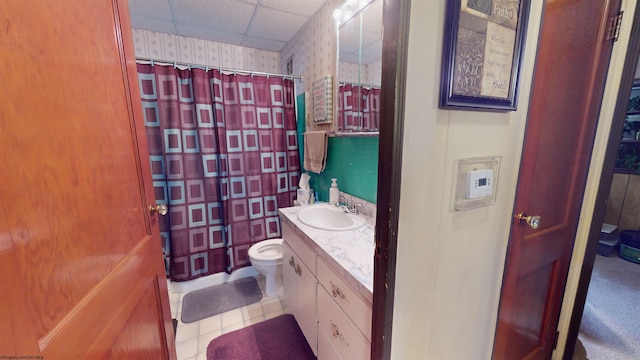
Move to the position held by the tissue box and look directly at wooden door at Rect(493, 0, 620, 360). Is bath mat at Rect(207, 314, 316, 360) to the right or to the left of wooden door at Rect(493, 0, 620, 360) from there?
right

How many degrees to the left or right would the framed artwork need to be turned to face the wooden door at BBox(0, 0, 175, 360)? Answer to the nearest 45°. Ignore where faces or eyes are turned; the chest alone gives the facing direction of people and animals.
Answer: approximately 45° to its right

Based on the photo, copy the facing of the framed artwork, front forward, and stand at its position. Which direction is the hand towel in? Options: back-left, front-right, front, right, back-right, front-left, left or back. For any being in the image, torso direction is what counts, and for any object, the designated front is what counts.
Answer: back-right

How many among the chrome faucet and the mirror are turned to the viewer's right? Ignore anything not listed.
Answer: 0

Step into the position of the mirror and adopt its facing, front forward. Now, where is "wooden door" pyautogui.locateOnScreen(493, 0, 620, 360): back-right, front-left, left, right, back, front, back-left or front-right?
left

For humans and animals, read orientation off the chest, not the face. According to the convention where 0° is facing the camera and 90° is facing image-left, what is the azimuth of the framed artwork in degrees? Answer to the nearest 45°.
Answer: approximately 0°

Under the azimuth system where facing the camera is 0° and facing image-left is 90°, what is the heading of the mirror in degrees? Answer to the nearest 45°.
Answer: approximately 45°
